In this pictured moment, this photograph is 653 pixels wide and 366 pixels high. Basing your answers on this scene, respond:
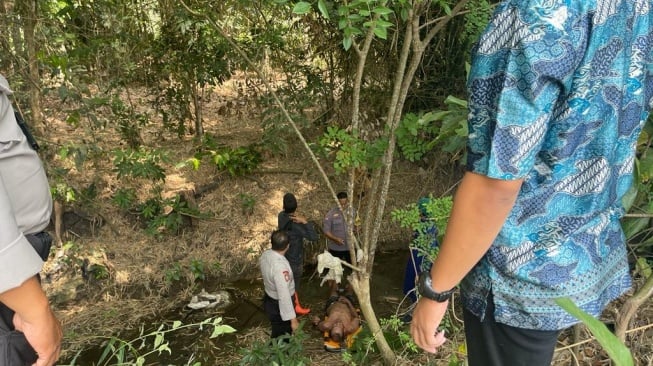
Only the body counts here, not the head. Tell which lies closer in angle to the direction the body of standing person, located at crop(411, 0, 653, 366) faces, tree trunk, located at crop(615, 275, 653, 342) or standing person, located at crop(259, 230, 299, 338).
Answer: the standing person

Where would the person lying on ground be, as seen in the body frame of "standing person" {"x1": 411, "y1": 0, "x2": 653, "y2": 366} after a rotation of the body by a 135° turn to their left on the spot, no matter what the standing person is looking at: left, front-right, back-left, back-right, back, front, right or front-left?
back-right

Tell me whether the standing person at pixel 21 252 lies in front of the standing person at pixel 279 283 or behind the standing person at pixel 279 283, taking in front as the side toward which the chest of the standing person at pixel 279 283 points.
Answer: behind

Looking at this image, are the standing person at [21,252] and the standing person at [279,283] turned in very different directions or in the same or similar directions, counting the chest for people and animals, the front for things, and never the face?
same or similar directions

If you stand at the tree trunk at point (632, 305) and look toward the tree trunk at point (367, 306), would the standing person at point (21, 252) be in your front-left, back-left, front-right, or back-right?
front-left

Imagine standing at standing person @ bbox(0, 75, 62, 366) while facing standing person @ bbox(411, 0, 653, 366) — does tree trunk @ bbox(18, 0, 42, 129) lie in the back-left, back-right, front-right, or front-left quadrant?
back-left

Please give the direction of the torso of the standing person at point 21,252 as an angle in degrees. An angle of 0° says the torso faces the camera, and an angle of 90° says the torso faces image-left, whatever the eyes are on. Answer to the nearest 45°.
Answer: approximately 270°

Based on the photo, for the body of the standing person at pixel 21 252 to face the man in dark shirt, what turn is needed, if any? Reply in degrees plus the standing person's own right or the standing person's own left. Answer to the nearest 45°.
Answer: approximately 45° to the standing person's own left

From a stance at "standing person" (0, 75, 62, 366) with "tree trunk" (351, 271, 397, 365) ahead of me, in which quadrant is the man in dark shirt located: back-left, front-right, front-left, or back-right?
front-left

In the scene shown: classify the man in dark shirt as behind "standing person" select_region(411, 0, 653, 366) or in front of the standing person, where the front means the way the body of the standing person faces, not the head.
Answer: in front

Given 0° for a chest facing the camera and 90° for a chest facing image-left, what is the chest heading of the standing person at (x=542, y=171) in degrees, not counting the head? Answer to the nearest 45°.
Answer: approximately 135°
